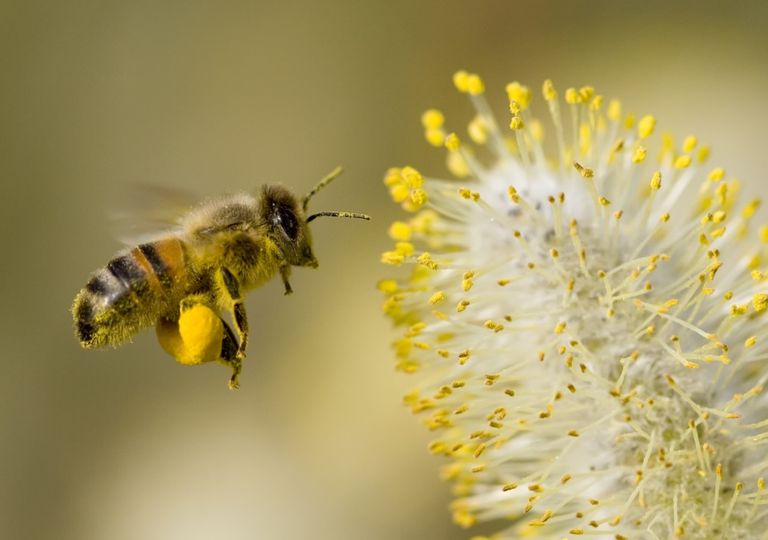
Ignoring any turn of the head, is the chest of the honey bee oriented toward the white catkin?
yes

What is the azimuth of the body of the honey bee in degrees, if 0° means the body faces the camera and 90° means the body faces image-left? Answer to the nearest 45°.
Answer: approximately 270°
